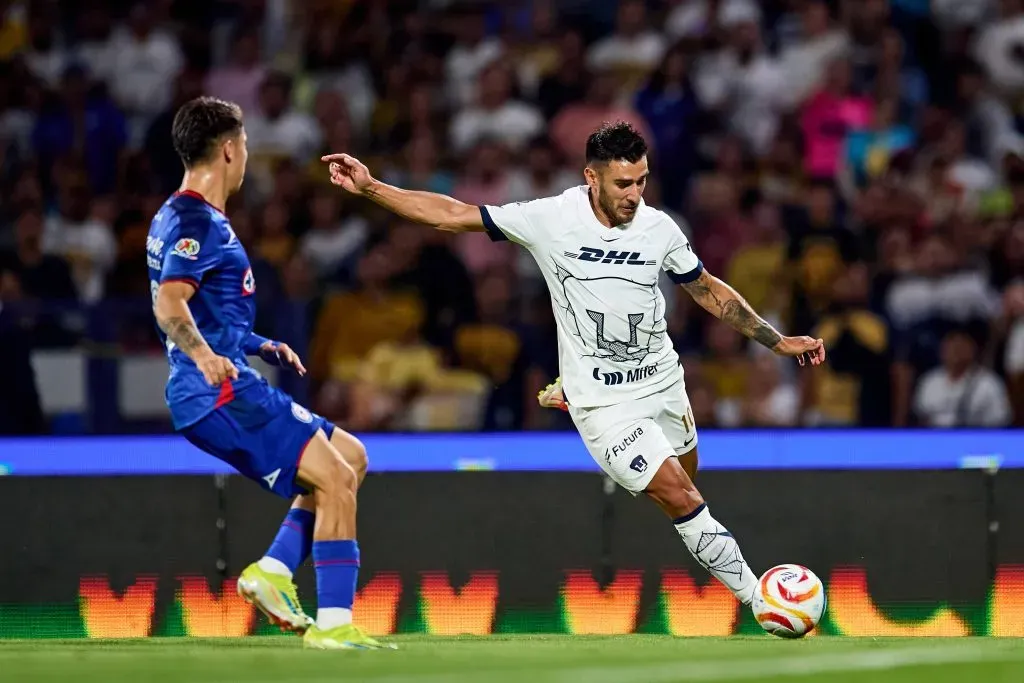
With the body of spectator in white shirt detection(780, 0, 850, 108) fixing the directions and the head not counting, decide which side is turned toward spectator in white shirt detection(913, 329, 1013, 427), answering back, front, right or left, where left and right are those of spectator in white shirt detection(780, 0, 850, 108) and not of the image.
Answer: front

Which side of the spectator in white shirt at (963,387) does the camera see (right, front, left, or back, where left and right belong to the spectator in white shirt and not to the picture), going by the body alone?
front

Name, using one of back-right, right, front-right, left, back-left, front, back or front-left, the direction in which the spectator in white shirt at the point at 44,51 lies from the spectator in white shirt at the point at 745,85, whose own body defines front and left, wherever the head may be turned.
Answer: right

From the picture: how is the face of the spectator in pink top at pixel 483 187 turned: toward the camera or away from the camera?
toward the camera

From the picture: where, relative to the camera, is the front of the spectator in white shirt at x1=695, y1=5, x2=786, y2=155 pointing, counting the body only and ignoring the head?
toward the camera

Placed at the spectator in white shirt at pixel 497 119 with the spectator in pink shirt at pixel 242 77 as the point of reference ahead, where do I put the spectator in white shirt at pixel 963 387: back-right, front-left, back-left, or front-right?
back-left

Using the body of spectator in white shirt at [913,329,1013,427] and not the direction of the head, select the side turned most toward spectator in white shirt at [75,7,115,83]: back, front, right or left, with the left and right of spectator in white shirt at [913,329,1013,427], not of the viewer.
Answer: right

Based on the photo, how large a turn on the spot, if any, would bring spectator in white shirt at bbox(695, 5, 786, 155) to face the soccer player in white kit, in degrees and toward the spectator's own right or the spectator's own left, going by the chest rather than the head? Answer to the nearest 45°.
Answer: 0° — they already face them

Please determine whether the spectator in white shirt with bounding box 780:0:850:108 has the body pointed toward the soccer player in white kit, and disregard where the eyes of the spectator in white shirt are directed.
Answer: yes

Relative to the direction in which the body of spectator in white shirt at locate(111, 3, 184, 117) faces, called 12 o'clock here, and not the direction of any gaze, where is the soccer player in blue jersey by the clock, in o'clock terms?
The soccer player in blue jersey is roughly at 12 o'clock from the spectator in white shirt.

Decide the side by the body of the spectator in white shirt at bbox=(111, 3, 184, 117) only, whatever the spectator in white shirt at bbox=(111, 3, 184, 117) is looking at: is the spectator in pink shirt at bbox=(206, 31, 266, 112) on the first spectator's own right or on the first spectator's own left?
on the first spectator's own left

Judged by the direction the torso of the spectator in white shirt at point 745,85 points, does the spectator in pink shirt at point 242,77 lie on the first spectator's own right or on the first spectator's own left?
on the first spectator's own right

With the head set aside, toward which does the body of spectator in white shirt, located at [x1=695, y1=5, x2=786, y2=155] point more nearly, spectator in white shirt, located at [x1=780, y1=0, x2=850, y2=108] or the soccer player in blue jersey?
the soccer player in blue jersey
